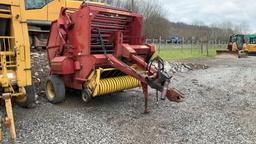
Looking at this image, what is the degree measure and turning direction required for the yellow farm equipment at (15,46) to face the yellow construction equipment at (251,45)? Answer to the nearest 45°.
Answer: approximately 135° to its left

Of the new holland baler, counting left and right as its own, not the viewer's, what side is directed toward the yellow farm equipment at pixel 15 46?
right

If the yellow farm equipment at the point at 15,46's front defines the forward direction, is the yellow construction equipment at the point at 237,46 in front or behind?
behind

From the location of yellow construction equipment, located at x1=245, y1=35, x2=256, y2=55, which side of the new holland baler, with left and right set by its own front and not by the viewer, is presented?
left

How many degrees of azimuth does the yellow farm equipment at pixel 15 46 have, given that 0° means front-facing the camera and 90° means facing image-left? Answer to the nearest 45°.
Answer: approximately 0°

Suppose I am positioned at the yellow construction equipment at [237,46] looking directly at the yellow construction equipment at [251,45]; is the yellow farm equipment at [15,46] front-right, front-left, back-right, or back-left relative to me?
back-right

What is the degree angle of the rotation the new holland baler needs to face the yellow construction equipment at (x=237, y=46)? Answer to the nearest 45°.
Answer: approximately 90° to its left

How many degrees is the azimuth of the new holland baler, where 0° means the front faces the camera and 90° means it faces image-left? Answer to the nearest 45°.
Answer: approximately 315°
